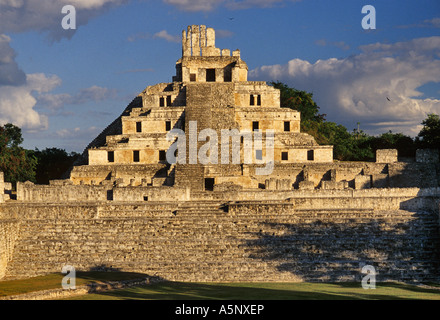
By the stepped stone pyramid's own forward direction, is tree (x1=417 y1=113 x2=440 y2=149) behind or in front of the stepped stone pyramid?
behind

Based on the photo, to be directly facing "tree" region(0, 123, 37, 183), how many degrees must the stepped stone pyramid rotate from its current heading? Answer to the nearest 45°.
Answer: approximately 135° to its right

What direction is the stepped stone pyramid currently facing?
toward the camera

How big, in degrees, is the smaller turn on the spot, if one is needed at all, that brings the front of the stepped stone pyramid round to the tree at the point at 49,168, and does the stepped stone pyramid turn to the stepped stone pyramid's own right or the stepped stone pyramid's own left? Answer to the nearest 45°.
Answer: approximately 135° to the stepped stone pyramid's own right

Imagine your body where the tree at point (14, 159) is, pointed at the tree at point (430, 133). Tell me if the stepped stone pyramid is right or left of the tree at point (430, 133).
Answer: right
